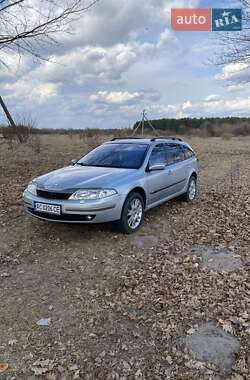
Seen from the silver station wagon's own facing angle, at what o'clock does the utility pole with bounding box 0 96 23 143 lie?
The utility pole is roughly at 4 o'clock from the silver station wagon.
